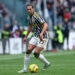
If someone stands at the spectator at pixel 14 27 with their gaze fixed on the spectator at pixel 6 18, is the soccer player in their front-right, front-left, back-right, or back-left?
back-left

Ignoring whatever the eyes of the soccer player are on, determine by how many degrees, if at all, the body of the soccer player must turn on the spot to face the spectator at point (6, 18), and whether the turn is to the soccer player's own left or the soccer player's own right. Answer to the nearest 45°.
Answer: approximately 135° to the soccer player's own right

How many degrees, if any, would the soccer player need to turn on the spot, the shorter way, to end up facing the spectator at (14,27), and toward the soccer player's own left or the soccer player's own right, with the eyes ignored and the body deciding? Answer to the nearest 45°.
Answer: approximately 135° to the soccer player's own right

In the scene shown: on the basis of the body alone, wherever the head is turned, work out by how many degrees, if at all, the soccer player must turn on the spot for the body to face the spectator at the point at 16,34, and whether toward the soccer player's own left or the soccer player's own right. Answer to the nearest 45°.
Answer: approximately 135° to the soccer player's own right

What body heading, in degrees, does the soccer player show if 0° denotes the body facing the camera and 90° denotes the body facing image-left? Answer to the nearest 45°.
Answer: approximately 45°
